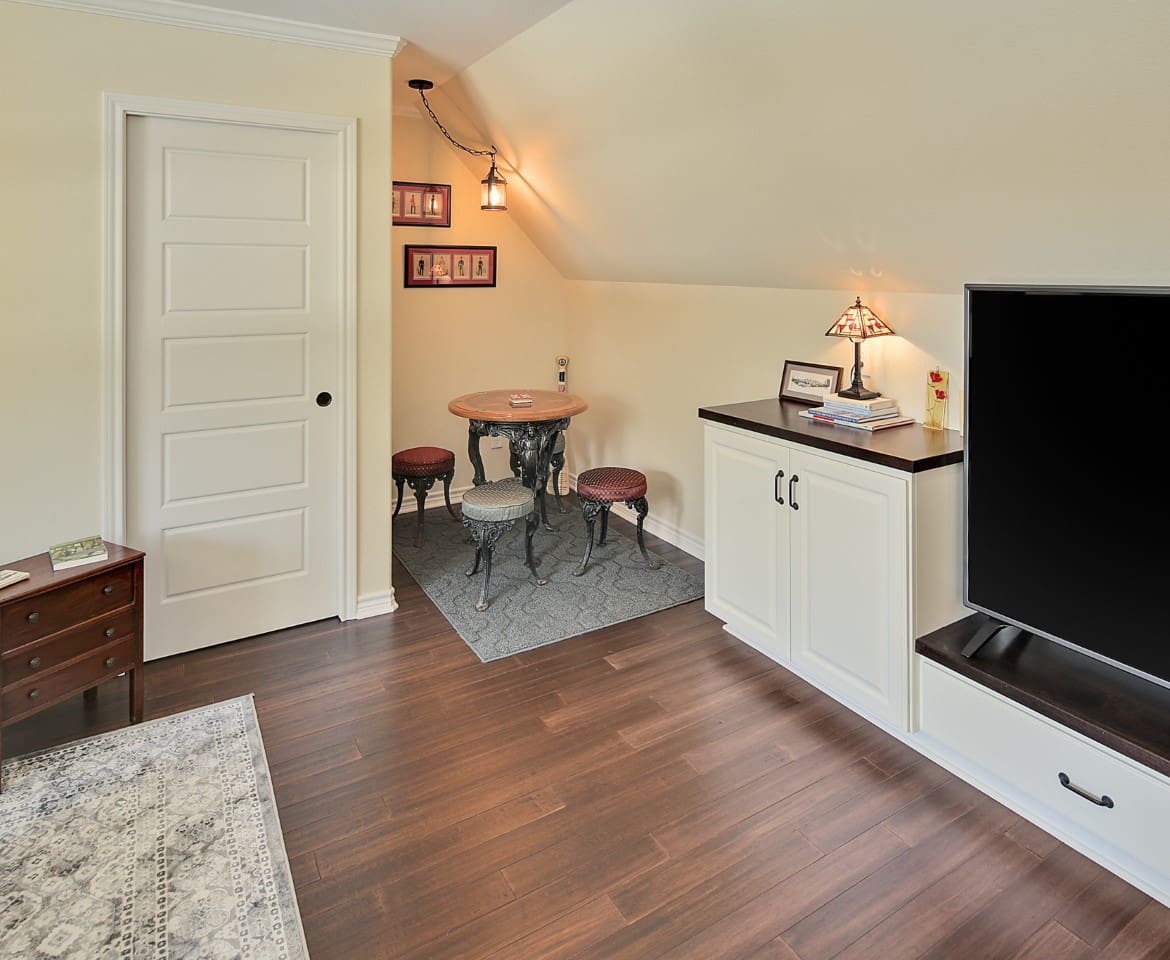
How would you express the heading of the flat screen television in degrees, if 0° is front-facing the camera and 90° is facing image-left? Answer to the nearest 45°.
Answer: approximately 45°

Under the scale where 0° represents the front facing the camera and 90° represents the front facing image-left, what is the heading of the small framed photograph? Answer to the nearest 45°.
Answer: approximately 0°

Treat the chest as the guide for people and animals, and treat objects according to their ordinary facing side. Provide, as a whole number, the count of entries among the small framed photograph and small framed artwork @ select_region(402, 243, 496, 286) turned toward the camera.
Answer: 2

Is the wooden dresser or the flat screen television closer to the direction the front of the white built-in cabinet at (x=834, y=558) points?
the wooden dresser

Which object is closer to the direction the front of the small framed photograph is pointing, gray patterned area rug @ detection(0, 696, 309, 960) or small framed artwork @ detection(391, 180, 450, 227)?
the gray patterned area rug

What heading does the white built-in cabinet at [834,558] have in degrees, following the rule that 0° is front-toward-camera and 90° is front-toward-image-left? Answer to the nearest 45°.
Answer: approximately 45°

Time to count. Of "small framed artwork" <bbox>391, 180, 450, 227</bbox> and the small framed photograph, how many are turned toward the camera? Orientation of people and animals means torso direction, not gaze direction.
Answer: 2
